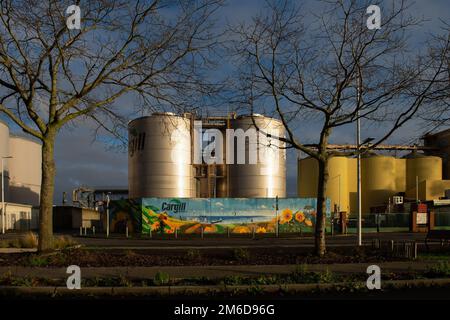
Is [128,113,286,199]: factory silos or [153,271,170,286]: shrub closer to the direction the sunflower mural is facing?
the shrub

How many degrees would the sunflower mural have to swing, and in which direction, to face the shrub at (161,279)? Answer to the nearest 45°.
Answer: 0° — it already faces it

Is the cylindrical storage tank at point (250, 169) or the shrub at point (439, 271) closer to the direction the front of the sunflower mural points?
the shrub

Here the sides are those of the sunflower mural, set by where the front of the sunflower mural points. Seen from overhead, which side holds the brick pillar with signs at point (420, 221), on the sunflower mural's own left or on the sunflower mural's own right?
on the sunflower mural's own left

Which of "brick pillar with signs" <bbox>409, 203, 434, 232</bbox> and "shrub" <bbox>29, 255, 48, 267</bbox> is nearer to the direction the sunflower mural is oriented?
the shrub

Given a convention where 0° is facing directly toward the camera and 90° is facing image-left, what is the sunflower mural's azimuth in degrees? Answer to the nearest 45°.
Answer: approximately 0°
